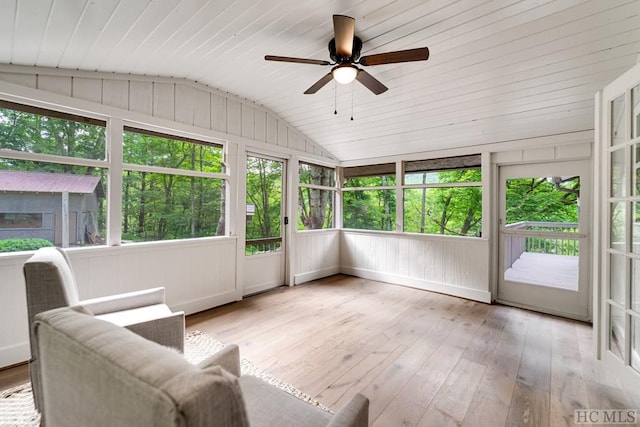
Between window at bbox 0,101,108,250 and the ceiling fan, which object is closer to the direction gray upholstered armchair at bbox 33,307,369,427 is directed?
the ceiling fan

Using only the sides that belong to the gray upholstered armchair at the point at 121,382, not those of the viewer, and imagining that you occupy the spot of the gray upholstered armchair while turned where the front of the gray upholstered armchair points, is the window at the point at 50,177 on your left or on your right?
on your left

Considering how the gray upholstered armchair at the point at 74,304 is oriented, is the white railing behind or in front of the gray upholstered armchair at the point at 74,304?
in front

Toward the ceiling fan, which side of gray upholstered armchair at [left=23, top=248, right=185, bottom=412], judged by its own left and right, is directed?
front

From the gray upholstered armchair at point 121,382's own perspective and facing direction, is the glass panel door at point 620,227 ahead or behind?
ahead

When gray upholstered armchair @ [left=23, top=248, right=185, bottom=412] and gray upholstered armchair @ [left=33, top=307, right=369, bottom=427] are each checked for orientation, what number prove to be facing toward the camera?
0

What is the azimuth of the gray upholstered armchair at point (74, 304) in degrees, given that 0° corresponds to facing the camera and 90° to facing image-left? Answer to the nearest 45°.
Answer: approximately 270°

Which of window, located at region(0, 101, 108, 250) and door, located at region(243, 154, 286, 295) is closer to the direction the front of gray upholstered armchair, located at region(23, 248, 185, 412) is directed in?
the door

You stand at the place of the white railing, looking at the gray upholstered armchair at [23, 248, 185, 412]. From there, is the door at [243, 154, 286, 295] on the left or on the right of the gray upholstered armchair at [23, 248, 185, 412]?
right

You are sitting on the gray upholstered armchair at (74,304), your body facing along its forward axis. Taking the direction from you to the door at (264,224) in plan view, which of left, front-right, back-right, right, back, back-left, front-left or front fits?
front-left

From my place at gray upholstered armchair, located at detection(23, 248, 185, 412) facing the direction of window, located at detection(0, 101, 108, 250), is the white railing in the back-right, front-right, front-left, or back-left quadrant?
back-right
